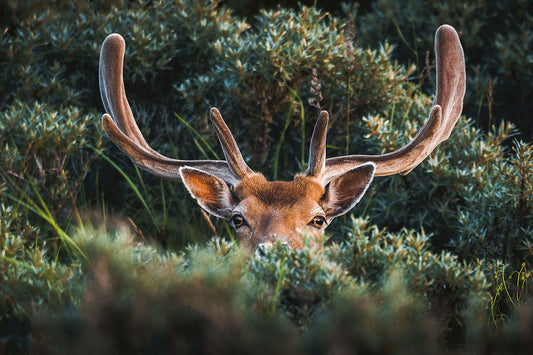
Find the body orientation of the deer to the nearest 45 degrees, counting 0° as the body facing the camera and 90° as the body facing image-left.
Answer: approximately 0°
